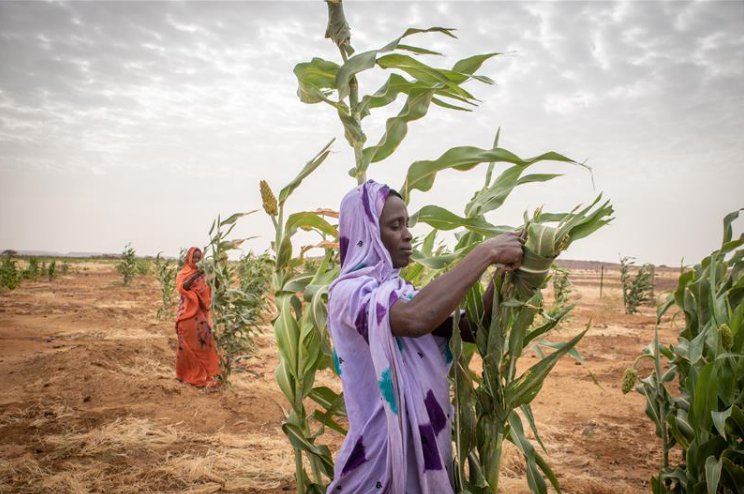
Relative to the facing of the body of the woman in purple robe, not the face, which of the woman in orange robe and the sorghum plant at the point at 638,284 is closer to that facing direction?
the sorghum plant

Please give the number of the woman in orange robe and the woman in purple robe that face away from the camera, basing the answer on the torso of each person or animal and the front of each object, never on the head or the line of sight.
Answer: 0

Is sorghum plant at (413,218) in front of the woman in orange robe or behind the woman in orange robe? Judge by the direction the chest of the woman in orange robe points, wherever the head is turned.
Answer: in front

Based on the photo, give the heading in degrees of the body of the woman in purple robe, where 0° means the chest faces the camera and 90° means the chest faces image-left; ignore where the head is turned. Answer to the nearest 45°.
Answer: approximately 270°

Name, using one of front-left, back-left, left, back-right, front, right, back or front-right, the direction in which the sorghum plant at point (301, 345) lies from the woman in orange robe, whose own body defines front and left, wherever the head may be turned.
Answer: front-right

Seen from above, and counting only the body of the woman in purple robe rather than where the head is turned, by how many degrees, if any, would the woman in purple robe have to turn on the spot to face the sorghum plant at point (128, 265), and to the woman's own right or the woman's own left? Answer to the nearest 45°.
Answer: approximately 135° to the woman's own left

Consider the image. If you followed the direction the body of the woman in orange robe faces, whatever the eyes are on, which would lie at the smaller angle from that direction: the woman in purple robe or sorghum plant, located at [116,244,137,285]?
the woman in purple robe
